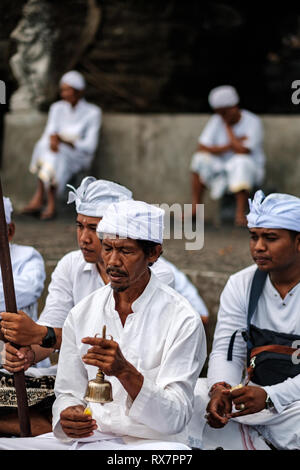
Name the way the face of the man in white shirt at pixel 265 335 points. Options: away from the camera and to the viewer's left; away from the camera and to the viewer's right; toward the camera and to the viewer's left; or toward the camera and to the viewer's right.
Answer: toward the camera and to the viewer's left

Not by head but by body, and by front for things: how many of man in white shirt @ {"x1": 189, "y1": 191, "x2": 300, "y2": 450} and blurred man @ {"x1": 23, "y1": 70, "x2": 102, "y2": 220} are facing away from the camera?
0

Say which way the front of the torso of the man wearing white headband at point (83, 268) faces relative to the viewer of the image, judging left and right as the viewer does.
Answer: facing the viewer and to the left of the viewer

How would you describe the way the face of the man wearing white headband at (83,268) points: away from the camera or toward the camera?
toward the camera

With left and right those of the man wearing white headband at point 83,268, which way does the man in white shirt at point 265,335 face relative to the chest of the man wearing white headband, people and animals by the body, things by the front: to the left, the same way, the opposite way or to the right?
the same way

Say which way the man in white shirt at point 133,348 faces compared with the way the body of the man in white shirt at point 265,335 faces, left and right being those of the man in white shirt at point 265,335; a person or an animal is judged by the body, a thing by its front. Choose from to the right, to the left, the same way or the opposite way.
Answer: the same way

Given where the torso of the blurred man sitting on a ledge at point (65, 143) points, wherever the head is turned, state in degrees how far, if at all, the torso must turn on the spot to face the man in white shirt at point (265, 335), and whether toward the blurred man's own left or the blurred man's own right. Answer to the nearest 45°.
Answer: approximately 45° to the blurred man's own left

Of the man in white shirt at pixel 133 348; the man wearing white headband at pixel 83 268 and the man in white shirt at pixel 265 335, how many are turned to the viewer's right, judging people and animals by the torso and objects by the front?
0

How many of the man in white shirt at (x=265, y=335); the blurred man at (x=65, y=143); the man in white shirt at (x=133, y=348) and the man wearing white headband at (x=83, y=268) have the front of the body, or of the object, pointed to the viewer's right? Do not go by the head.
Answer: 0

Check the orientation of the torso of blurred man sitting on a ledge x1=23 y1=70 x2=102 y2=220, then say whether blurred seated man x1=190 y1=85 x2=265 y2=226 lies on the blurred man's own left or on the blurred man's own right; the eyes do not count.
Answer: on the blurred man's own left

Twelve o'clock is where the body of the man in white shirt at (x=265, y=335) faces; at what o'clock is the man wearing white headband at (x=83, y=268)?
The man wearing white headband is roughly at 2 o'clock from the man in white shirt.

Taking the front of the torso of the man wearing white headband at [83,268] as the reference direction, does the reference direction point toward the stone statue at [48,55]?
no

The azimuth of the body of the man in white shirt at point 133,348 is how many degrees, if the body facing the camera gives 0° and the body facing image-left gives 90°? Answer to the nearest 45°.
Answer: approximately 45°

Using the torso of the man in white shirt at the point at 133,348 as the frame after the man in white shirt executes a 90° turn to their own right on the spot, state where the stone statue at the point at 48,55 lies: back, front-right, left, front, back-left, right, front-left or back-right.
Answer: front-right

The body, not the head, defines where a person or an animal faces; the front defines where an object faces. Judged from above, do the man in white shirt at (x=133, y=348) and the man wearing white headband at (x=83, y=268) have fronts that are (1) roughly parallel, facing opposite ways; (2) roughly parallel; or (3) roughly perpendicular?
roughly parallel

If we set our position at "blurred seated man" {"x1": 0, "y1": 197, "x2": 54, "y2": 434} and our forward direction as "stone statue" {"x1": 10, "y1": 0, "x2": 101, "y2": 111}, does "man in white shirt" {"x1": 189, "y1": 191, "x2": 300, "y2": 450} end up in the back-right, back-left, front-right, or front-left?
back-right
